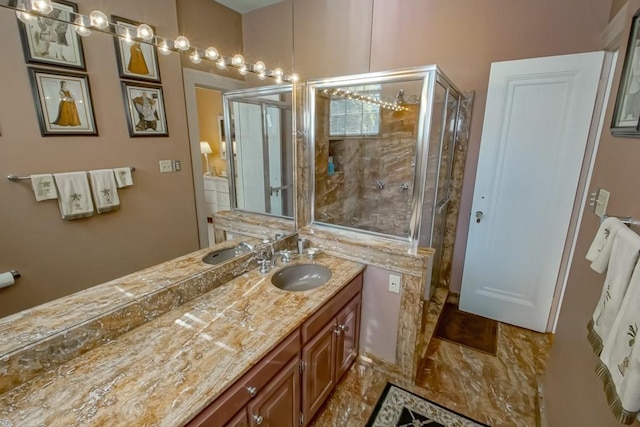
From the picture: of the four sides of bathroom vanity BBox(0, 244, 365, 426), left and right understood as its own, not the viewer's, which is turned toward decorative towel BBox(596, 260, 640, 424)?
front

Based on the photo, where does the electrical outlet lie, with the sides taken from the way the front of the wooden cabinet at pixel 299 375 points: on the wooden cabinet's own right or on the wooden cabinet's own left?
on the wooden cabinet's own left

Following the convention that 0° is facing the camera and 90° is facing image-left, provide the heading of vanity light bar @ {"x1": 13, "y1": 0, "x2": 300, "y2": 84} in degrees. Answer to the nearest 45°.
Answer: approximately 315°

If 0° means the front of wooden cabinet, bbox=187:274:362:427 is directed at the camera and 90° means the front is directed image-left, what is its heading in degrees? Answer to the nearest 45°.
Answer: approximately 315°

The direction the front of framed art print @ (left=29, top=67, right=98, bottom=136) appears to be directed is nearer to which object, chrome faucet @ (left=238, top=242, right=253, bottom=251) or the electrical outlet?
the electrical outlet

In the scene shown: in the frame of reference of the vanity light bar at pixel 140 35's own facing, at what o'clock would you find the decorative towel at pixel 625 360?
The decorative towel is roughly at 12 o'clock from the vanity light bar.

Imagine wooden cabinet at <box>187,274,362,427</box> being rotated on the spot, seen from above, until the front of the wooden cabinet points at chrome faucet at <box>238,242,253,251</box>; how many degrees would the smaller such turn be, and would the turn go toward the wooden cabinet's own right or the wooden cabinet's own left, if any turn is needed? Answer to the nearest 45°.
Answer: approximately 180°

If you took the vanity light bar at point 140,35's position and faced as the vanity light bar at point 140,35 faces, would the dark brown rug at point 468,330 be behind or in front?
in front

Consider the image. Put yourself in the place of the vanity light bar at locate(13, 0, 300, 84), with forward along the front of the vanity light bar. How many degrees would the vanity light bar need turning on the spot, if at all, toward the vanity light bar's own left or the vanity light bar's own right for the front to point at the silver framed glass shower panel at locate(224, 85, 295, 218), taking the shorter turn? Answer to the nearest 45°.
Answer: approximately 90° to the vanity light bar's own left

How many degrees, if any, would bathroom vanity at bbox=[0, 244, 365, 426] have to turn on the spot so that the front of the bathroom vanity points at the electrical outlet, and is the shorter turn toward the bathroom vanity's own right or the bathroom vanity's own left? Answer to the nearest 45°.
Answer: approximately 45° to the bathroom vanity's own left

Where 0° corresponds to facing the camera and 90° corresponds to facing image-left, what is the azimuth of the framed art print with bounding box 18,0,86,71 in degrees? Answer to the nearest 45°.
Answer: approximately 315°
